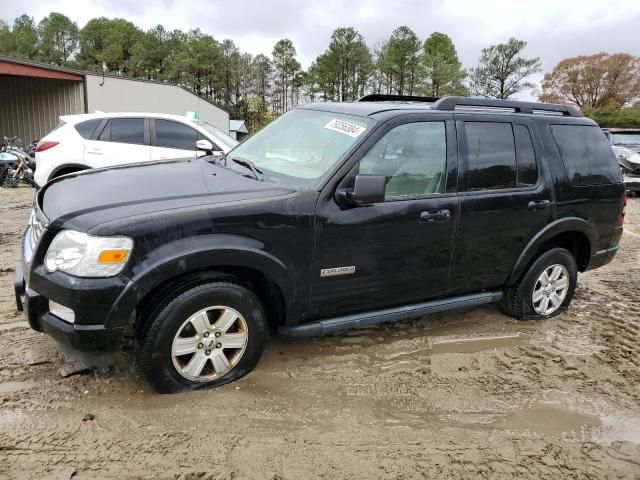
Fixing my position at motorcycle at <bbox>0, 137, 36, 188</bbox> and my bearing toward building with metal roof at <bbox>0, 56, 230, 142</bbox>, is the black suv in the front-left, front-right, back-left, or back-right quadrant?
back-right

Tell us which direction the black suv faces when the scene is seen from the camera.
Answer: facing the viewer and to the left of the viewer

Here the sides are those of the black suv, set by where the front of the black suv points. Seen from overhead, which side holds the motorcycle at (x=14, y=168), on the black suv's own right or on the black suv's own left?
on the black suv's own right

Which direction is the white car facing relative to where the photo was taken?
to the viewer's right

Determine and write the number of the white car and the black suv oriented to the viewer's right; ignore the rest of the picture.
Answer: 1

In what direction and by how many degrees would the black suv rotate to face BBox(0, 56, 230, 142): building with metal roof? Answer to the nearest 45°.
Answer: approximately 90° to its right

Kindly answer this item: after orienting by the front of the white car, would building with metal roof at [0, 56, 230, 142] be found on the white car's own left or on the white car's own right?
on the white car's own left

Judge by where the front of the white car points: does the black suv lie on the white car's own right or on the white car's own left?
on the white car's own right

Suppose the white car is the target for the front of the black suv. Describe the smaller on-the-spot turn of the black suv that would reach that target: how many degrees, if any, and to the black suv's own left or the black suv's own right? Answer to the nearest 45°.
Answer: approximately 90° to the black suv's own right

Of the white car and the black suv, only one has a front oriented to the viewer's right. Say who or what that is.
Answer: the white car

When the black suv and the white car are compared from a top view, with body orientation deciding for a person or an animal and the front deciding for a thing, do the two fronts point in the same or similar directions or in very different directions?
very different directions

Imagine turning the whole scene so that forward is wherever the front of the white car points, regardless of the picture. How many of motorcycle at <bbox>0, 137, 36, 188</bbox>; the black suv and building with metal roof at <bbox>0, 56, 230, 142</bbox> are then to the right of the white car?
1
